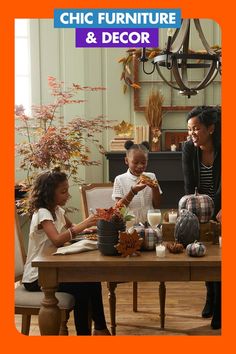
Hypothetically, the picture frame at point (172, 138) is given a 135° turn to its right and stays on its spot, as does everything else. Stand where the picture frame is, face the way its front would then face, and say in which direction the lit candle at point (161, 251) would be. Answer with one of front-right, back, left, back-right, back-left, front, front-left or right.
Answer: back-left

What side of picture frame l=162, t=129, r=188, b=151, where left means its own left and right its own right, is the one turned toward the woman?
front

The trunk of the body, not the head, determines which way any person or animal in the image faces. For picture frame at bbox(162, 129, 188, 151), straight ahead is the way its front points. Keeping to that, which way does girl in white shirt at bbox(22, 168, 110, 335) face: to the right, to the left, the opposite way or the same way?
to the left

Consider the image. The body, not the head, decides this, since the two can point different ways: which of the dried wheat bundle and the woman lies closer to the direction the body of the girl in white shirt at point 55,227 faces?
the woman

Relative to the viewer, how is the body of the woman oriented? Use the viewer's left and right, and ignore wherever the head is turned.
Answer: facing the viewer and to the left of the viewer

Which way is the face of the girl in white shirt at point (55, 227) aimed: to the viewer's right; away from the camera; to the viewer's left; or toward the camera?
to the viewer's right

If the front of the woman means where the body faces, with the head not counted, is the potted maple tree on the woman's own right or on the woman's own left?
on the woman's own right

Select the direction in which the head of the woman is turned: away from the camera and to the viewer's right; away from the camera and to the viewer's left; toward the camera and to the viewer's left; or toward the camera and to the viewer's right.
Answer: toward the camera and to the viewer's left

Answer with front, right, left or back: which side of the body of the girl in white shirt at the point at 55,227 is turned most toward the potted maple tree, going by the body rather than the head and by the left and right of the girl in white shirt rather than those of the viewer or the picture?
left

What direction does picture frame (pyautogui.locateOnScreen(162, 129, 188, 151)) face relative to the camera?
toward the camera

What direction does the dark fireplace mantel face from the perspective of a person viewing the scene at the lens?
facing the viewer

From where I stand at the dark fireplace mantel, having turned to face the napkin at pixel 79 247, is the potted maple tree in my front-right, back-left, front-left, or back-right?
front-right

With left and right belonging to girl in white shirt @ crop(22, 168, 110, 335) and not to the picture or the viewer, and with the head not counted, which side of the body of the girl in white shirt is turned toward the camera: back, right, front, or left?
right

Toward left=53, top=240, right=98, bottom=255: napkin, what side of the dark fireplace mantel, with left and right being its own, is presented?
front

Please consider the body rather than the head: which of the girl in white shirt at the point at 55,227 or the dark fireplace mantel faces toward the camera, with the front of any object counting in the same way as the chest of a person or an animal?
the dark fireplace mantel

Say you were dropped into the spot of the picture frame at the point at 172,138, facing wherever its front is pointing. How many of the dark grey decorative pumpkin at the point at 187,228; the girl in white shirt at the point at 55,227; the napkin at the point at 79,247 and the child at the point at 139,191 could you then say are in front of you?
4
